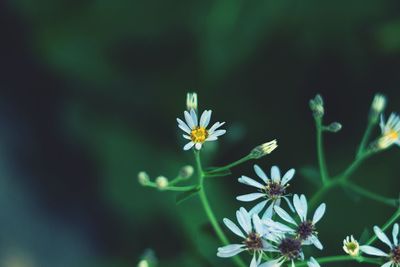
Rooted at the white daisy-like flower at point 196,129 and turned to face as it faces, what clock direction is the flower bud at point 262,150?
The flower bud is roughly at 8 o'clock from the white daisy-like flower.

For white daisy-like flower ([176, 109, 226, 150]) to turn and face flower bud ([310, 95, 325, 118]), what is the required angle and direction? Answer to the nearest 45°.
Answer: approximately 90° to its left

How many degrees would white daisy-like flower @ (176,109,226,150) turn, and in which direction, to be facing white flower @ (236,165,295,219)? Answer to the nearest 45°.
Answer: approximately 135° to its left

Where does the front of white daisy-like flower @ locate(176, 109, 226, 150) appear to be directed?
toward the camera
